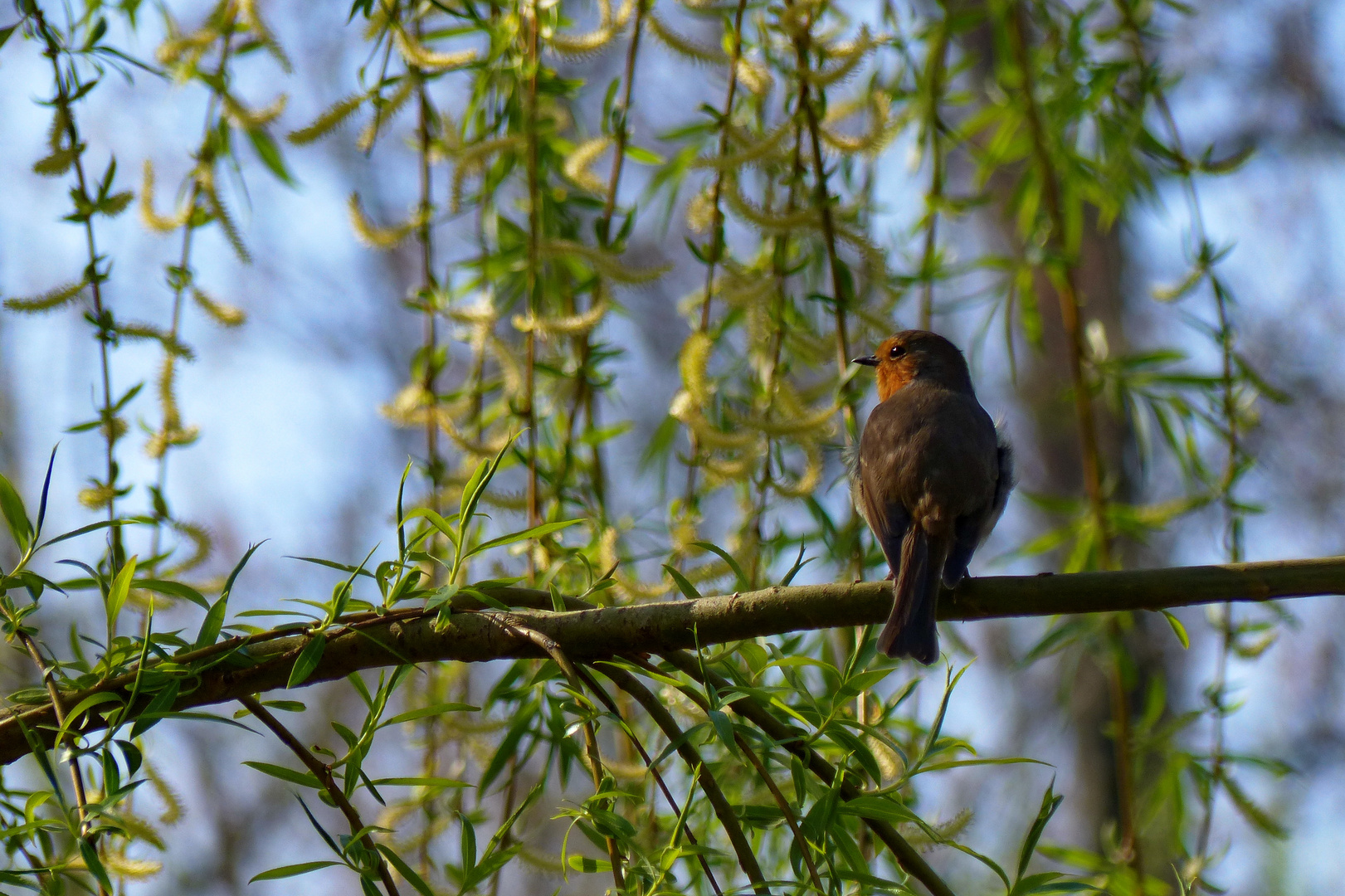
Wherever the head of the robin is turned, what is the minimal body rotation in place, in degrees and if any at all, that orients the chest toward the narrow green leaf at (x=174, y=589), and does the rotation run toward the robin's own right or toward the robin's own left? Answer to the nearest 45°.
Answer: approximately 135° to the robin's own left

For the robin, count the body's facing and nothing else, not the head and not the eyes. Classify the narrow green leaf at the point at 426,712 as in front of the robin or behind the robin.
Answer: behind

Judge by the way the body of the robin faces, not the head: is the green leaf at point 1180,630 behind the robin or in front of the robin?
behind

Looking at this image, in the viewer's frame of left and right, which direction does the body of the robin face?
facing away from the viewer
